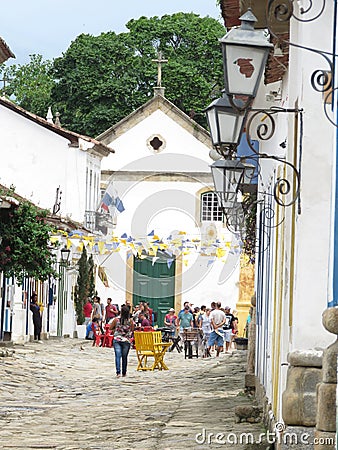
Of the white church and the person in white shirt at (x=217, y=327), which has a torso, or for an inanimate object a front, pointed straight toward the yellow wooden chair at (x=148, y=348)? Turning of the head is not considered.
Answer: the white church

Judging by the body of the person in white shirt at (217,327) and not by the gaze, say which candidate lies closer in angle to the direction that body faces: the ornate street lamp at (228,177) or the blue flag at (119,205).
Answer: the blue flag

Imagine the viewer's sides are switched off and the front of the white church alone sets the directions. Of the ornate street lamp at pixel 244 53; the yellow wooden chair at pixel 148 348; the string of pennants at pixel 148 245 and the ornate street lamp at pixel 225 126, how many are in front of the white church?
4

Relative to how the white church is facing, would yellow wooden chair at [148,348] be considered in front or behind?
in front

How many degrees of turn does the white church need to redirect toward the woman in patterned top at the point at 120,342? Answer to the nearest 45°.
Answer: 0° — it already faces them

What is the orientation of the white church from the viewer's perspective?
toward the camera

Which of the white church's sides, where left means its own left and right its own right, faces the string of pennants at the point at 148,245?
front

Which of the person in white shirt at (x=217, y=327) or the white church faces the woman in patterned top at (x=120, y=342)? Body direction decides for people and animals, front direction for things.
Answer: the white church

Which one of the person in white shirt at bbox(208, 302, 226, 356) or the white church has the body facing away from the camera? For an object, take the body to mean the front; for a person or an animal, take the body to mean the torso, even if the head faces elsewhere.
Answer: the person in white shirt
